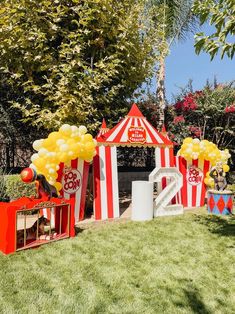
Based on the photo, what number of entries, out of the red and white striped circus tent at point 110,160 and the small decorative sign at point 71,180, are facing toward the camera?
2

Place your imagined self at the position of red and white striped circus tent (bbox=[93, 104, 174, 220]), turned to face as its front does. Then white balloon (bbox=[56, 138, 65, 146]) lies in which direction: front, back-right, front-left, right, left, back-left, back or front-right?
front-right

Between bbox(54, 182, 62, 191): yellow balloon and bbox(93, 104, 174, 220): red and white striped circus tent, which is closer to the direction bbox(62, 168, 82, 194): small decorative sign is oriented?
the yellow balloon

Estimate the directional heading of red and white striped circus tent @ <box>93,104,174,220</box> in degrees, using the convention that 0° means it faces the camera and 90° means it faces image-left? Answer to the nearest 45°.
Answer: approximately 0°

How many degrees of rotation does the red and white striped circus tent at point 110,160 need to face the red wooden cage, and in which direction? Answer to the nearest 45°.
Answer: approximately 45° to its right

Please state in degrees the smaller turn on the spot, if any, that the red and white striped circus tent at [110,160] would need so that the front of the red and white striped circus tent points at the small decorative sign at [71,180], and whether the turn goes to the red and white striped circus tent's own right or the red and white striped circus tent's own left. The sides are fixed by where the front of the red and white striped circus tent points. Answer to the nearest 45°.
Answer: approximately 45° to the red and white striped circus tent's own right

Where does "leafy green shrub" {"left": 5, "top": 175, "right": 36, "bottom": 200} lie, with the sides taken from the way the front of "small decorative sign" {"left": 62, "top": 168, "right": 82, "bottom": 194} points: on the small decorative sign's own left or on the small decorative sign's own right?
on the small decorative sign's own right
